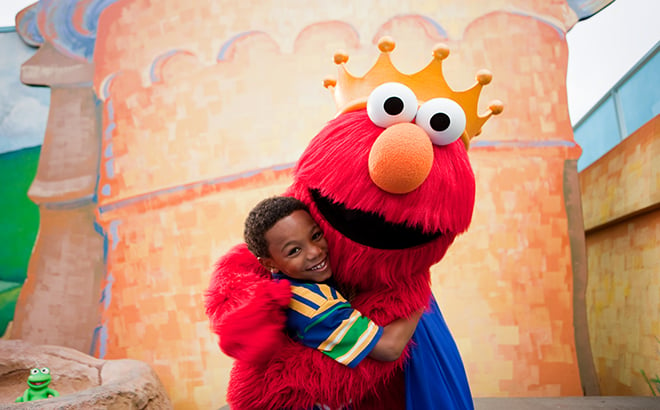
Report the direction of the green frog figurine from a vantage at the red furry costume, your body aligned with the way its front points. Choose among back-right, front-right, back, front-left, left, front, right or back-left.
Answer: back-right

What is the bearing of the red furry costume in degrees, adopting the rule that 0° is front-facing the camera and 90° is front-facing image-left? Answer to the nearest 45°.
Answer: approximately 0°

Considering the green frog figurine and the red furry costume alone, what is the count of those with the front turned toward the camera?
2

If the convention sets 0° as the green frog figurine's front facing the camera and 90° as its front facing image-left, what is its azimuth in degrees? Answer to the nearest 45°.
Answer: approximately 0°

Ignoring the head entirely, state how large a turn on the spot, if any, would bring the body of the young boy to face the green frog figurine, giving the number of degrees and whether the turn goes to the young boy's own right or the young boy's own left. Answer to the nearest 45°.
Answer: approximately 180°
